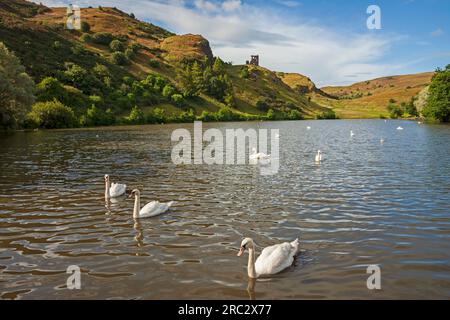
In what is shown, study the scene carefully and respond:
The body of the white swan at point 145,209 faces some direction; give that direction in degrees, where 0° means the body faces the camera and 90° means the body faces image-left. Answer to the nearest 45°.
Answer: approximately 90°

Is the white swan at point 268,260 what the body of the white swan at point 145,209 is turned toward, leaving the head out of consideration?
no

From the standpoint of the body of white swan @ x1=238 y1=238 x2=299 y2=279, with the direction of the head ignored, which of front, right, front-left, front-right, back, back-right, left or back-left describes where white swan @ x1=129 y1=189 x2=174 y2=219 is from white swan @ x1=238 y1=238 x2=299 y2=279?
right

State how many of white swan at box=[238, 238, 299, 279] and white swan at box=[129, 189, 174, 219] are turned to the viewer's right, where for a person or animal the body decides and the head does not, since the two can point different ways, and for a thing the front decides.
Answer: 0

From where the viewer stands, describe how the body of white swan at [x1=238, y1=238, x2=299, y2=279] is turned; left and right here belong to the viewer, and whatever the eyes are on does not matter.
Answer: facing the viewer and to the left of the viewer
